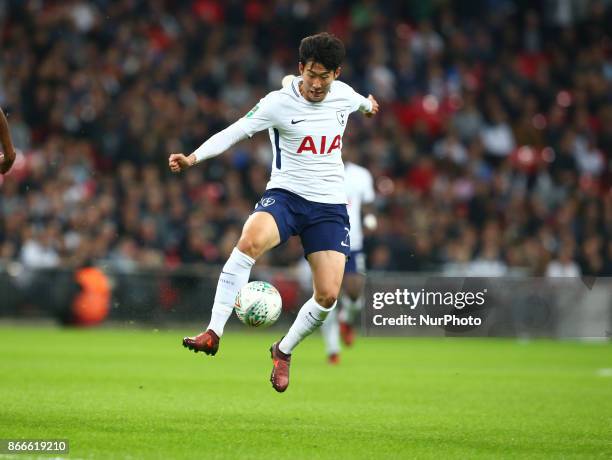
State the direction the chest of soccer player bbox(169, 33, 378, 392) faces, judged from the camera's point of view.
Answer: toward the camera

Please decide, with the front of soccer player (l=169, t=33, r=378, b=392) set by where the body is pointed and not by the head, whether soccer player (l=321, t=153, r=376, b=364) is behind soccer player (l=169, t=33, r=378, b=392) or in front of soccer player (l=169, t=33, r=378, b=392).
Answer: behind
